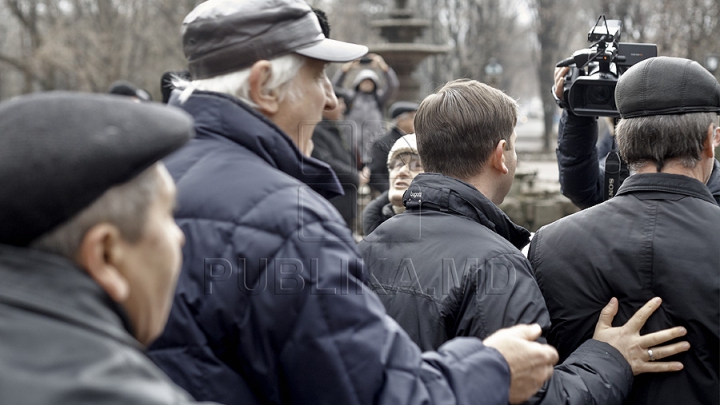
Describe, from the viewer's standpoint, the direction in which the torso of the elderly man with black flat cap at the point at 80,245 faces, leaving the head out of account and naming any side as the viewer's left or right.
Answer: facing away from the viewer and to the right of the viewer

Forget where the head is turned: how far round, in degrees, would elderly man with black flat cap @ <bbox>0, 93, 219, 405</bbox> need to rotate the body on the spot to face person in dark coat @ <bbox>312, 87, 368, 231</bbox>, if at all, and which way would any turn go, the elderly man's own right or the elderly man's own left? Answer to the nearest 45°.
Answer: approximately 45° to the elderly man's own left

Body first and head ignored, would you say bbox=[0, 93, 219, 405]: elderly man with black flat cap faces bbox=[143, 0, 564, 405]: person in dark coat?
yes

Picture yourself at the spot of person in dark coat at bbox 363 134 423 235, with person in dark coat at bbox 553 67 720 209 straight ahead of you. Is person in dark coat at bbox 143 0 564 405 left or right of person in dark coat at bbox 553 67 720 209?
right

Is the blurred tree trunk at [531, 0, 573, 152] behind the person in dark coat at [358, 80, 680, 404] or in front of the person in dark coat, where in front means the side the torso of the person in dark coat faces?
in front

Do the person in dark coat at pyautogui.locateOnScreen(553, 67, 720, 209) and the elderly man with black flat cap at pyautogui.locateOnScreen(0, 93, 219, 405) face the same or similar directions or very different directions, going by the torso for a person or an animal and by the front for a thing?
very different directions

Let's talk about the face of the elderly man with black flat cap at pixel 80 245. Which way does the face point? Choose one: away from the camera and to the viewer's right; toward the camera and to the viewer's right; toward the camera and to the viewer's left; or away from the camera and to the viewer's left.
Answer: away from the camera and to the viewer's right
